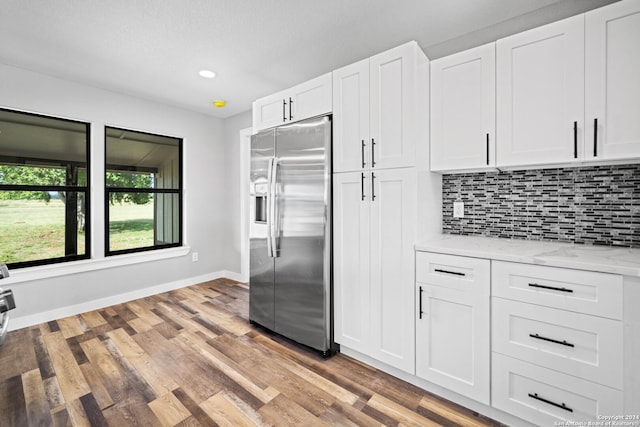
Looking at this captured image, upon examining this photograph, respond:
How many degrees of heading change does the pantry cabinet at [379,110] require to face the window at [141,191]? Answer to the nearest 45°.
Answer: approximately 45° to its right

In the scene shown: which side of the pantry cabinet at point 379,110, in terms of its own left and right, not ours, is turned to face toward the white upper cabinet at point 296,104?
right

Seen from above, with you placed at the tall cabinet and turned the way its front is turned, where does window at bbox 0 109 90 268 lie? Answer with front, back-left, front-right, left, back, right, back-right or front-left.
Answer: front-right

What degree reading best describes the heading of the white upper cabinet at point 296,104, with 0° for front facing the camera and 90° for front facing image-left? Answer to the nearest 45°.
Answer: approximately 45°

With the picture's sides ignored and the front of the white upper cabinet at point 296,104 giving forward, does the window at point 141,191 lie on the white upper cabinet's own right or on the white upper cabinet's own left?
on the white upper cabinet's own right
